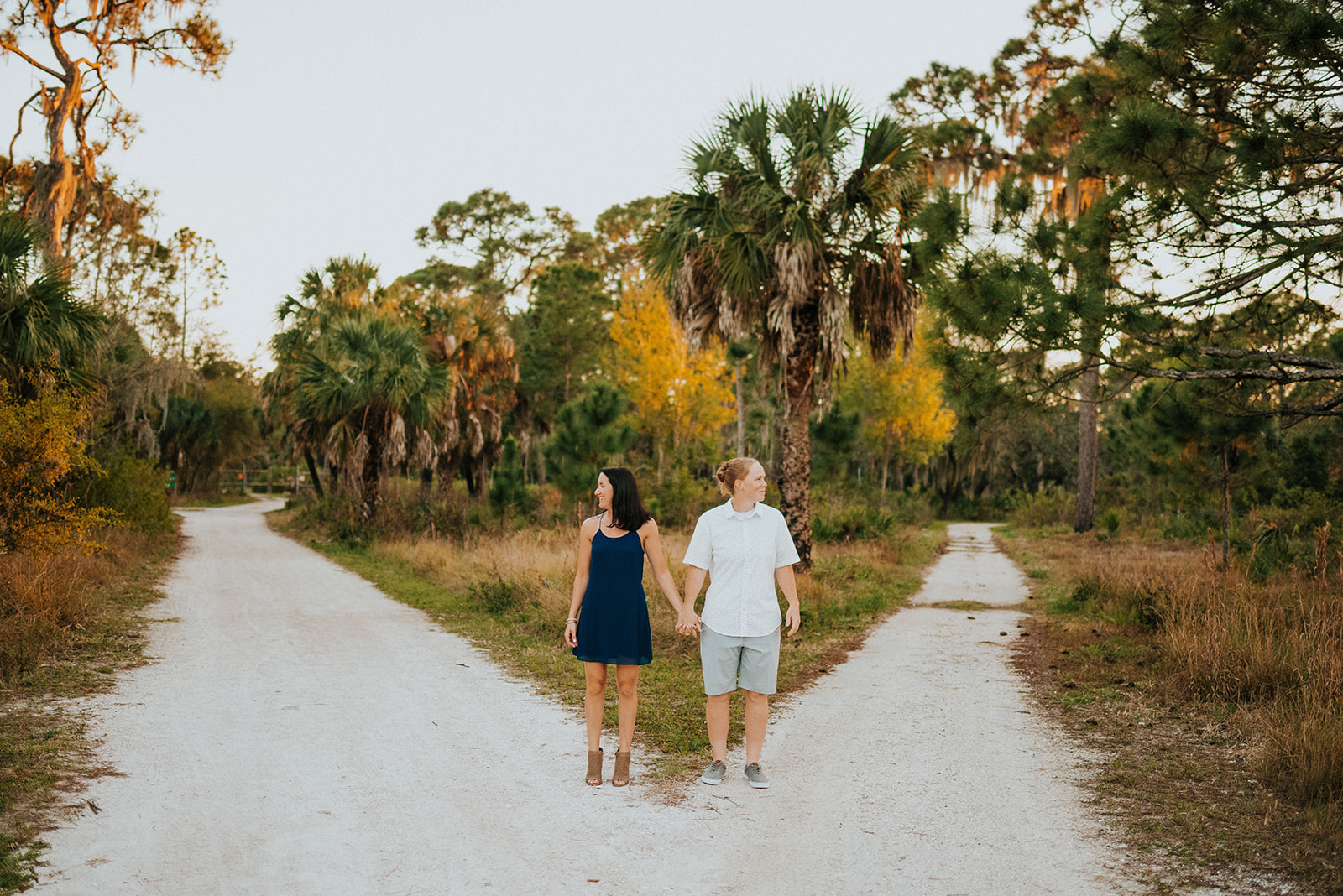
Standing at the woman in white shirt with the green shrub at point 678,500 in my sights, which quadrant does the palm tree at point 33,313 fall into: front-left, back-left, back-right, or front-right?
front-left

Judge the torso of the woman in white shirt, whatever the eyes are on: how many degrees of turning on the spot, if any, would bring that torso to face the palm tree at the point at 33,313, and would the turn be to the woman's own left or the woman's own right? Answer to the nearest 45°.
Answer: approximately 135° to the woman's own right

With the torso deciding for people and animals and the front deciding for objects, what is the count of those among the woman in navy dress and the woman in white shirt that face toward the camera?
2

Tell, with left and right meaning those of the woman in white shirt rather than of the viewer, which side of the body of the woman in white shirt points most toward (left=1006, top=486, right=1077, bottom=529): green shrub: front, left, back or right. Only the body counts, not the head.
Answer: back

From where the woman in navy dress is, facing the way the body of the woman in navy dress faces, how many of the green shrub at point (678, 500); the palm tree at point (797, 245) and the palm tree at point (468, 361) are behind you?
3

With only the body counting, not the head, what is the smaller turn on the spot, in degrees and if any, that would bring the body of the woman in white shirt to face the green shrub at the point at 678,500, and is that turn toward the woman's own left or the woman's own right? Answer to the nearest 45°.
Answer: approximately 180°

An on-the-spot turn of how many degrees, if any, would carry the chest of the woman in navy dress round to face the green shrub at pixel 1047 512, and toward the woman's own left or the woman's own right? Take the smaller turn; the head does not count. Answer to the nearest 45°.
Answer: approximately 135° to the woman's own left

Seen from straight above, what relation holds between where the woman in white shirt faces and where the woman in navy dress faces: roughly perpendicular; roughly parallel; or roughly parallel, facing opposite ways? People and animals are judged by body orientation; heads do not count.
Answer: roughly parallel

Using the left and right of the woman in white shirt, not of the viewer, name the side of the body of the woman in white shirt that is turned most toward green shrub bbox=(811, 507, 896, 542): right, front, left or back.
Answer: back

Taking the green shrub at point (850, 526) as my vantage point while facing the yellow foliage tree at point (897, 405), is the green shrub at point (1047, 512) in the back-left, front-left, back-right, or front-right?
front-right

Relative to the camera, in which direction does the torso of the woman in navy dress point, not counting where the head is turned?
toward the camera

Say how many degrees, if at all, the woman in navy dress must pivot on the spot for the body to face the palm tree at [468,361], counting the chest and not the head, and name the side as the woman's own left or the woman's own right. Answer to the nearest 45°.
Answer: approximately 180°

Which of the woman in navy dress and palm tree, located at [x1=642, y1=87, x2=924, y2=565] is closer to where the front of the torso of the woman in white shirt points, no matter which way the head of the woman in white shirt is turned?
the woman in navy dress

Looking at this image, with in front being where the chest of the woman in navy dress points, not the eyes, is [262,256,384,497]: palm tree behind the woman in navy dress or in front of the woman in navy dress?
behind

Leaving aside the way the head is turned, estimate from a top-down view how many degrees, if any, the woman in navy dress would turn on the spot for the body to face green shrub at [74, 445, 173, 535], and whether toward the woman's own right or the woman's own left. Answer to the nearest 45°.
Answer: approximately 135° to the woman's own right

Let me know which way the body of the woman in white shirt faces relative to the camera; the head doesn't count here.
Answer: toward the camera

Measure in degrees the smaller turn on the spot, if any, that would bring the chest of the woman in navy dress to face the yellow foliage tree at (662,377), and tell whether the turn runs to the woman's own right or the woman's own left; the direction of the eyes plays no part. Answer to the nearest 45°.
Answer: approximately 180°

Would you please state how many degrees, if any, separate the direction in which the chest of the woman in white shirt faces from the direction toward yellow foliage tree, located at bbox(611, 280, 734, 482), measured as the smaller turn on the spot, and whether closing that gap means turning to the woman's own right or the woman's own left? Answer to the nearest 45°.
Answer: approximately 180°
